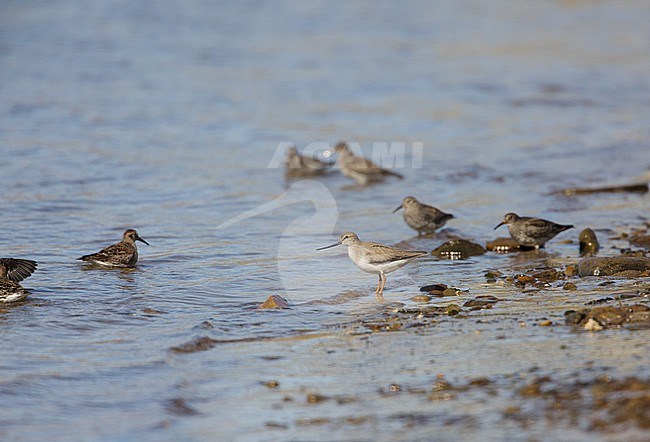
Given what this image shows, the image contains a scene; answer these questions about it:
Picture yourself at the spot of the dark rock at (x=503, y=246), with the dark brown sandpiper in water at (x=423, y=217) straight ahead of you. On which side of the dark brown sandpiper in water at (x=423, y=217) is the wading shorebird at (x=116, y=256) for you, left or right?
left

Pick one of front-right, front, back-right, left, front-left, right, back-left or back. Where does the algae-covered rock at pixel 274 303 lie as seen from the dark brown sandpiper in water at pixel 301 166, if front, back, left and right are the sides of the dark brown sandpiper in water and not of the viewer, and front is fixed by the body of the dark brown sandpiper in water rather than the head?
left

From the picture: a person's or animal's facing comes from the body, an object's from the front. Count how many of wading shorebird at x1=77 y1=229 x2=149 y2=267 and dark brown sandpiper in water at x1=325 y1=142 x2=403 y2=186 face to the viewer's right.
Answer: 1

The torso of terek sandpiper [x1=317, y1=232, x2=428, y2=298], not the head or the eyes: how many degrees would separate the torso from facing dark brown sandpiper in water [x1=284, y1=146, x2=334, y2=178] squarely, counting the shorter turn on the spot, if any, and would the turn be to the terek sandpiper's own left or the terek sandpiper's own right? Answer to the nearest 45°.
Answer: approximately 90° to the terek sandpiper's own right

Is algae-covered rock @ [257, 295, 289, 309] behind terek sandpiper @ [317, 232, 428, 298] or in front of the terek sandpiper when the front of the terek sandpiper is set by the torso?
in front

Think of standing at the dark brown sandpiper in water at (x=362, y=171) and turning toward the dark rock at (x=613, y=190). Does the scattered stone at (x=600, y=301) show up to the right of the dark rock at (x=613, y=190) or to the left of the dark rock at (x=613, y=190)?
right

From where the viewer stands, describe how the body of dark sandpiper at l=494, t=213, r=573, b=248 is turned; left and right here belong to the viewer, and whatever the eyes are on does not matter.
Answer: facing to the left of the viewer

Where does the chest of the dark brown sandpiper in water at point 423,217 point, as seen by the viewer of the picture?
to the viewer's left

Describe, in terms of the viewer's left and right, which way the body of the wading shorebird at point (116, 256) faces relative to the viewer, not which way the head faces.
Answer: facing to the right of the viewer

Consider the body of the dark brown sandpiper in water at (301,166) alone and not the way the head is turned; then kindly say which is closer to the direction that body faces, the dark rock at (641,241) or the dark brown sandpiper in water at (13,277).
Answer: the dark brown sandpiper in water

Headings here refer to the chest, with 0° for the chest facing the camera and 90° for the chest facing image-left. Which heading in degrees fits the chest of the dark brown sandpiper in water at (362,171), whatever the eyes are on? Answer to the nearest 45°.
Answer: approximately 90°

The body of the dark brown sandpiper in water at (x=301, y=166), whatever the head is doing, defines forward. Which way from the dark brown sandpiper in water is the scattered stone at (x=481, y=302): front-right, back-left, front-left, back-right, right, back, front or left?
left

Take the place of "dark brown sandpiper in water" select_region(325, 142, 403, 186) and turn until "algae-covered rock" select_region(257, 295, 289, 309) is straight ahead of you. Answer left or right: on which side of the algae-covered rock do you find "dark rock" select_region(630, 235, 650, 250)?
left

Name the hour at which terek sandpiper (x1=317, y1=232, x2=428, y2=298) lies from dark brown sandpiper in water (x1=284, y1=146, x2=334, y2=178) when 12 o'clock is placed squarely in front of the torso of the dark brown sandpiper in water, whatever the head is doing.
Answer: The terek sandpiper is roughly at 9 o'clock from the dark brown sandpiper in water.

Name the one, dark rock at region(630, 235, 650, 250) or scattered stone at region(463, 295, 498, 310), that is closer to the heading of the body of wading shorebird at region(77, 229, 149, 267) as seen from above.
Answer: the dark rock
